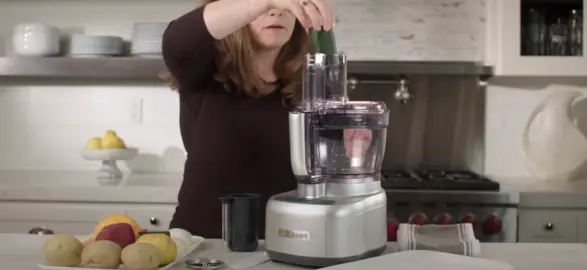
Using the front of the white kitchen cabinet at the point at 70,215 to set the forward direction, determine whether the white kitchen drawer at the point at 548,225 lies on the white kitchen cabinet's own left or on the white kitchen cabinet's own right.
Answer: on the white kitchen cabinet's own left

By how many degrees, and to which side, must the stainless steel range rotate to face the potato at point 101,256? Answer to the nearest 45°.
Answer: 0° — it already faces it

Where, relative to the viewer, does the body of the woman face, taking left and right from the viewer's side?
facing the viewer and to the right of the viewer

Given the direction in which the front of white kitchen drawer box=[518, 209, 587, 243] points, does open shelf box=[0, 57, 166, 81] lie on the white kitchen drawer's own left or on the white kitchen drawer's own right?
on the white kitchen drawer's own right

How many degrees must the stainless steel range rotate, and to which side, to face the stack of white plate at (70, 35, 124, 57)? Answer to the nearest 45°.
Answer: approximately 90° to its right

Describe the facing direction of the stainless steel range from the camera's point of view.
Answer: facing the viewer

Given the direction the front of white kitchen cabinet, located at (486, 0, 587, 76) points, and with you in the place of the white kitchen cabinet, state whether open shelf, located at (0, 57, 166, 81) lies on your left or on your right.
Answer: on your right

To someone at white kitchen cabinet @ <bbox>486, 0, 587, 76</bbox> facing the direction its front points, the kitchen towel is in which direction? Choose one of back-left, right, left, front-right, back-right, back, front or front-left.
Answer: front

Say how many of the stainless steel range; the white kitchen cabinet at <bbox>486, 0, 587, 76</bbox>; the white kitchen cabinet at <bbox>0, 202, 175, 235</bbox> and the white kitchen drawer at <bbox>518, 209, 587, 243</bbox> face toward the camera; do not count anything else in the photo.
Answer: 4

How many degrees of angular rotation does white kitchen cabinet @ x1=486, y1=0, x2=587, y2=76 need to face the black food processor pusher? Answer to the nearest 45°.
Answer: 0° — it already faces it

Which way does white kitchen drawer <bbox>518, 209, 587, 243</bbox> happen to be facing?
toward the camera
